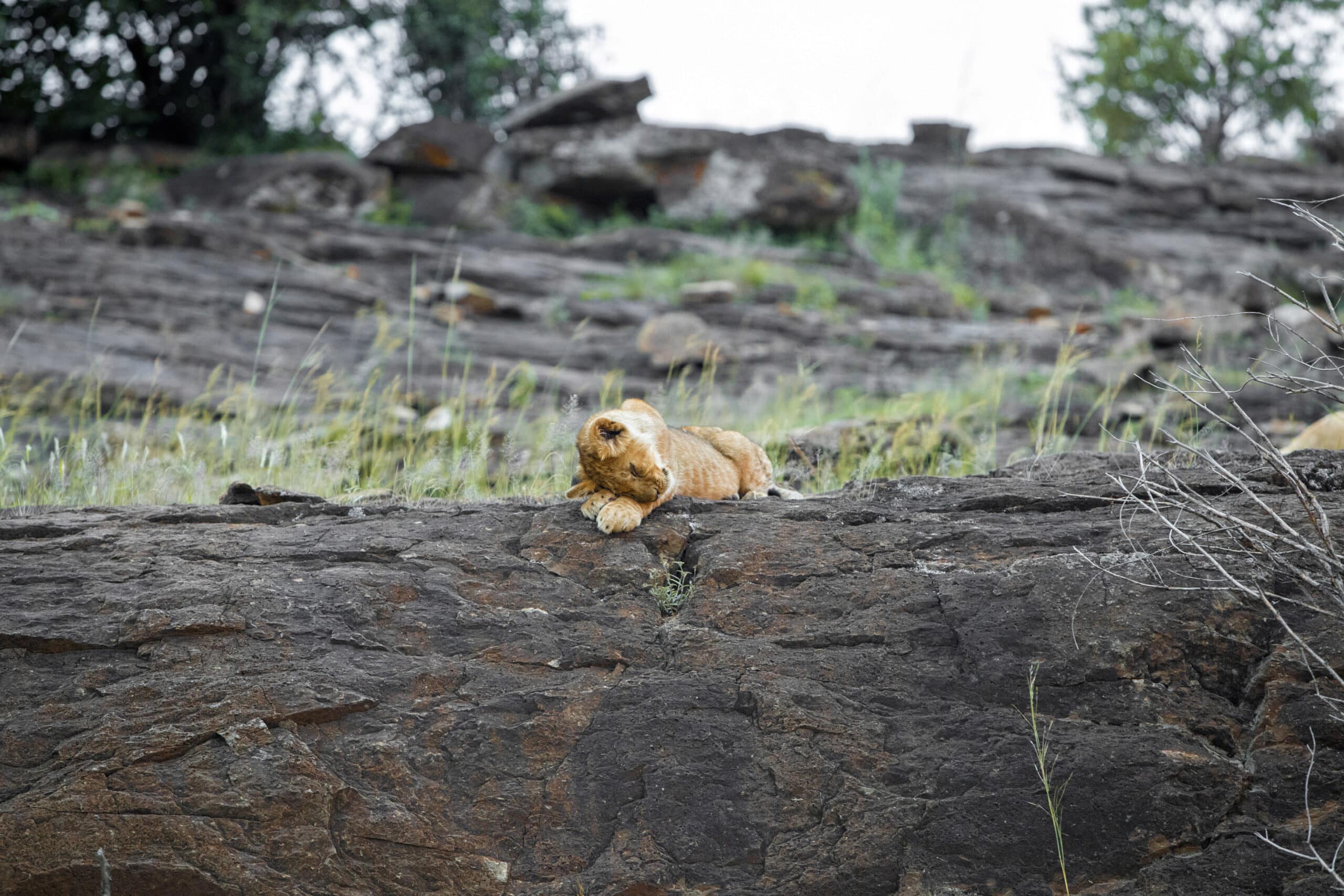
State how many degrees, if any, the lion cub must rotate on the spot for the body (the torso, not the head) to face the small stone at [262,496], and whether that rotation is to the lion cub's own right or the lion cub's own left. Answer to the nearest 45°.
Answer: approximately 45° to the lion cub's own right

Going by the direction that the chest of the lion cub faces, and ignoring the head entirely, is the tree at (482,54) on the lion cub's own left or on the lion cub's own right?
on the lion cub's own right

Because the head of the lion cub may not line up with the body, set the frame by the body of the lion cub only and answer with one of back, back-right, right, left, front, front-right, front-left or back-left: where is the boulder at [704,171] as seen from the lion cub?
back-right

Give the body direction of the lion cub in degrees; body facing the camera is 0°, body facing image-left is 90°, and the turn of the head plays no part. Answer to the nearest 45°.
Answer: approximately 45°

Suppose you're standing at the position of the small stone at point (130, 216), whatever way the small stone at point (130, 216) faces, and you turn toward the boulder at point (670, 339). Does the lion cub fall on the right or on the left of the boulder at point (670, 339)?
right

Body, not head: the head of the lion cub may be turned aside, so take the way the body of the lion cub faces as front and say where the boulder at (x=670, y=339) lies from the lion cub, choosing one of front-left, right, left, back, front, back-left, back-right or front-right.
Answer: back-right
